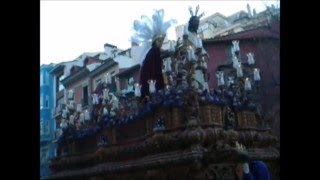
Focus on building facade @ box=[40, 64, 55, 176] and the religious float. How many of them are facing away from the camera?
0

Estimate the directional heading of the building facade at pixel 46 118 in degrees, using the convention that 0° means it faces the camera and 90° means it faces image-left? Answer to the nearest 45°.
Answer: approximately 315°
